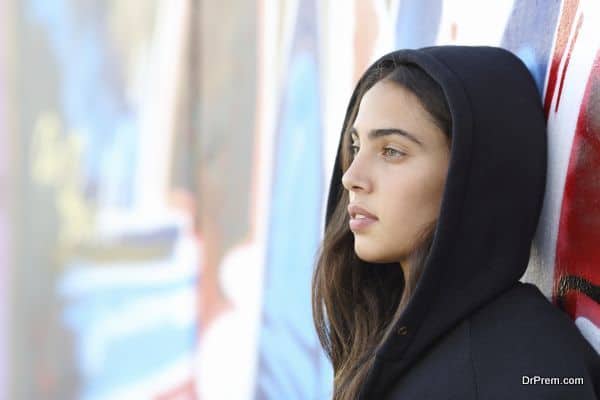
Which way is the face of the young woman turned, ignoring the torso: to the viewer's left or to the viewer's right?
to the viewer's left

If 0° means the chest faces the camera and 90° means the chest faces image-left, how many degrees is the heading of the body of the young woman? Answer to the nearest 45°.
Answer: approximately 45°
